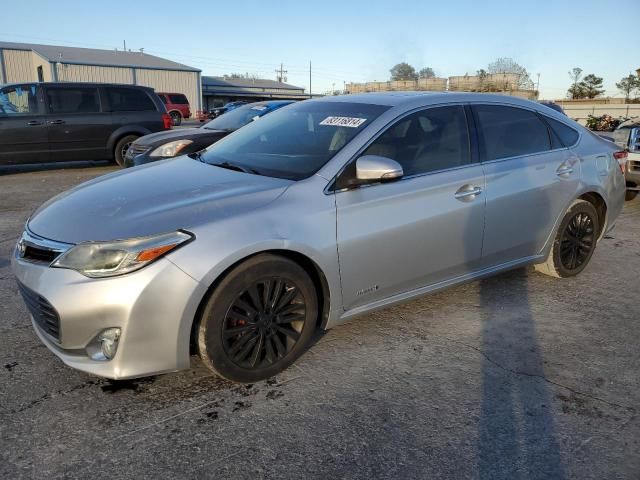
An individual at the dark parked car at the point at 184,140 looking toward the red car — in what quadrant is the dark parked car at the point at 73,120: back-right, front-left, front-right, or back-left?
front-left

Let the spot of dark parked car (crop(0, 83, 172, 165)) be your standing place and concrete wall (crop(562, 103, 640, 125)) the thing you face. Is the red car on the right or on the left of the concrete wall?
left

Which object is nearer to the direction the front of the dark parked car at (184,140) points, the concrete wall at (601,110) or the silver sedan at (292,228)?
the silver sedan

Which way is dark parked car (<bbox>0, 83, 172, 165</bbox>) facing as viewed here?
to the viewer's left

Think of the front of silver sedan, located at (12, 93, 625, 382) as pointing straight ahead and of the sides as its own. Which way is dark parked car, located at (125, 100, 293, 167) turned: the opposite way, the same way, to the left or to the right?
the same way

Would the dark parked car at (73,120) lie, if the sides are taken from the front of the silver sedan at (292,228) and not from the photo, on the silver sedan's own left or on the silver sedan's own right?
on the silver sedan's own right

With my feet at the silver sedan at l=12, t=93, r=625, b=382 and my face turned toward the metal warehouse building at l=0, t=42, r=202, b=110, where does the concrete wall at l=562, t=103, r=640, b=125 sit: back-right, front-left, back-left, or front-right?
front-right

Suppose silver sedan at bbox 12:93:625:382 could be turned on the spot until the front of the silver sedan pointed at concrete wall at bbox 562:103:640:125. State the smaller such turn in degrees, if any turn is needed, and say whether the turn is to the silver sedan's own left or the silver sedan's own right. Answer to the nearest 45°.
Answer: approximately 180°

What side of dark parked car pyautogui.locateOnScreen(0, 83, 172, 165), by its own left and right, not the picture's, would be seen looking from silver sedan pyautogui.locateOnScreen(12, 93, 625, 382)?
left

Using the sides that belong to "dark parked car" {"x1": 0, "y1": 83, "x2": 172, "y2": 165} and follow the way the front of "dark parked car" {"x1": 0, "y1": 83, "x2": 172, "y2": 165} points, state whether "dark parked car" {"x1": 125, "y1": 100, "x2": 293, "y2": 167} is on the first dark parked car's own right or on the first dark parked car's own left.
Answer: on the first dark parked car's own left

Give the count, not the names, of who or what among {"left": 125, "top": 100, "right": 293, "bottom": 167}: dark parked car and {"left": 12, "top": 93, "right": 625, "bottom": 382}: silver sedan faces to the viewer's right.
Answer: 0

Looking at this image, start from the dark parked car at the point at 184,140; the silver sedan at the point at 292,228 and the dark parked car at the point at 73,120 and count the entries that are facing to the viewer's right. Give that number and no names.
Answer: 0

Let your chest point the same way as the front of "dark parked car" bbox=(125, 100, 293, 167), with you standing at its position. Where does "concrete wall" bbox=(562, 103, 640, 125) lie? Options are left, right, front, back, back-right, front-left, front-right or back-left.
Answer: back
